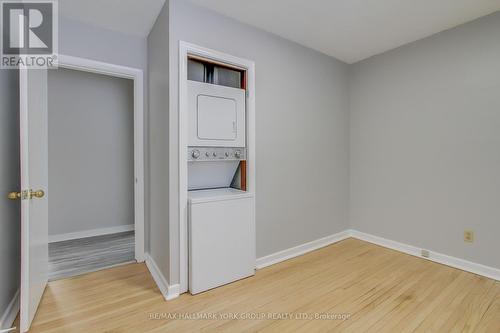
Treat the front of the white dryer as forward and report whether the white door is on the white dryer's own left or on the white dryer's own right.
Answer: on the white dryer's own right
